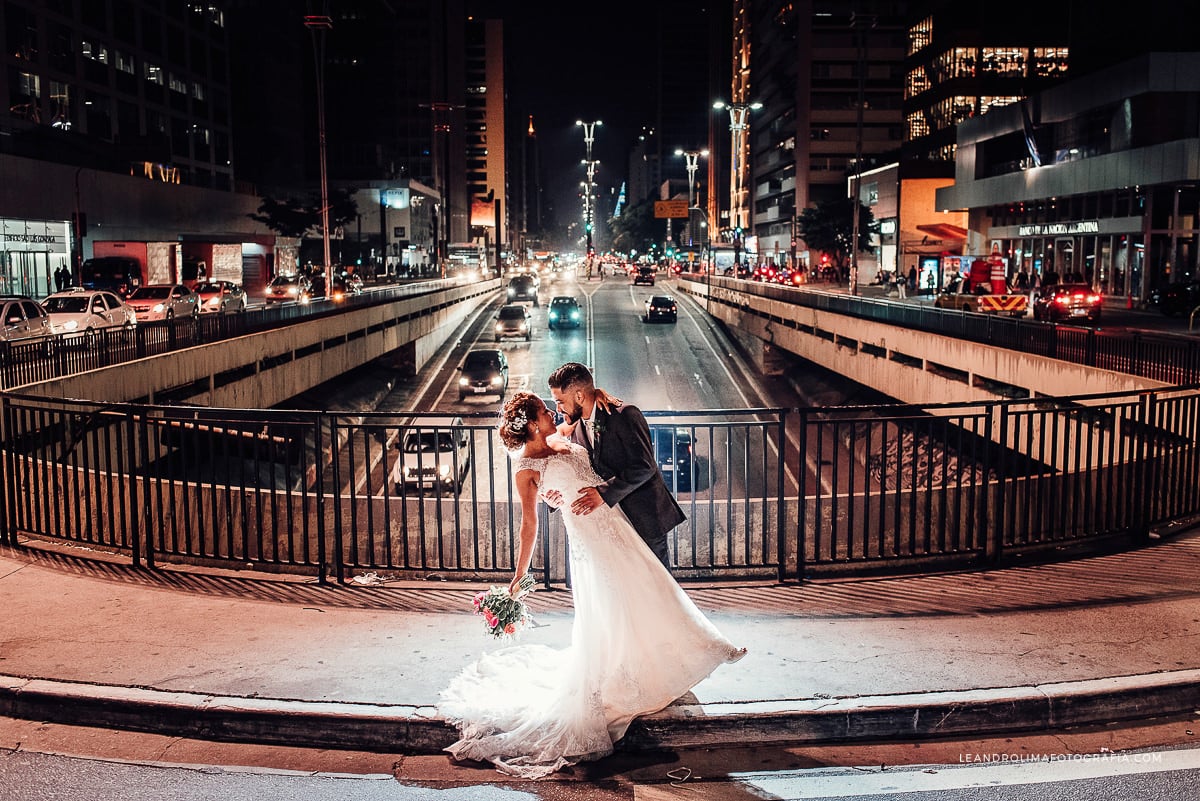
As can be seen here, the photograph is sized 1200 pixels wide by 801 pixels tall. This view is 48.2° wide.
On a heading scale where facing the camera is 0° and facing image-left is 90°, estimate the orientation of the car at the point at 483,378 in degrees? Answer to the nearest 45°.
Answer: approximately 0°

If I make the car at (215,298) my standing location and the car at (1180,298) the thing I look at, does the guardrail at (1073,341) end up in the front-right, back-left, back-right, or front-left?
front-right

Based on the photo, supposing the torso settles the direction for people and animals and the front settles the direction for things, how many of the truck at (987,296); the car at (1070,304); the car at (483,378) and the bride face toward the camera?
1

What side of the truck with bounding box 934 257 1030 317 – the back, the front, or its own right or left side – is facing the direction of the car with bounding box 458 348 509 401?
left

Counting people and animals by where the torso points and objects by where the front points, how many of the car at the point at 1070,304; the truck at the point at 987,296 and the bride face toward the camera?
0

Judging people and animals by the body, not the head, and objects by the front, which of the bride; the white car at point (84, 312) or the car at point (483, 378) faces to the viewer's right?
the bride

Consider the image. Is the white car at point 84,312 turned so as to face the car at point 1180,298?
no

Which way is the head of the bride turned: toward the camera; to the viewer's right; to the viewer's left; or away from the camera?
to the viewer's right

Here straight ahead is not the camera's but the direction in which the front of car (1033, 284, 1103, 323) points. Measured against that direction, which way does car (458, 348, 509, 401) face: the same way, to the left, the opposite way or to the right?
the opposite way

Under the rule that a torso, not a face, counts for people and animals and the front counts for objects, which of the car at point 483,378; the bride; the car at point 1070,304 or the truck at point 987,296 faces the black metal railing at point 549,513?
the car at point 483,378

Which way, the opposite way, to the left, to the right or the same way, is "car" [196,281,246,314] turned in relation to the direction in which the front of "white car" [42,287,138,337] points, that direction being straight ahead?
the same way

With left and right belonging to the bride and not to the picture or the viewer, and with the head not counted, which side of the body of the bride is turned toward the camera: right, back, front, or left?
right

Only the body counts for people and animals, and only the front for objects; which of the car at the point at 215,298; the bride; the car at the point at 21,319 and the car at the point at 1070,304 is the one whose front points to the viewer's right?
the bride

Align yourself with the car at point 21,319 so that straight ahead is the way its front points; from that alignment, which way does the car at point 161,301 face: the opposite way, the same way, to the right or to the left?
the same way

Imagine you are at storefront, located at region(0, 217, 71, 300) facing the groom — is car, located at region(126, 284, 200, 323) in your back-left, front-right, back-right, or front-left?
front-left

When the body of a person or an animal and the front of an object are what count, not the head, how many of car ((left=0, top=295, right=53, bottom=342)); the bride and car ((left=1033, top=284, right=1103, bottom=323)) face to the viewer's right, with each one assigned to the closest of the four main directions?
1

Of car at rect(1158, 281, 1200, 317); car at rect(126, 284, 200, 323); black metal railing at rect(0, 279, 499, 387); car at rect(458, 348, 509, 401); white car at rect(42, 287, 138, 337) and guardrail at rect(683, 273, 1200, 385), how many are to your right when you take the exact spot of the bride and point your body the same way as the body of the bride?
0

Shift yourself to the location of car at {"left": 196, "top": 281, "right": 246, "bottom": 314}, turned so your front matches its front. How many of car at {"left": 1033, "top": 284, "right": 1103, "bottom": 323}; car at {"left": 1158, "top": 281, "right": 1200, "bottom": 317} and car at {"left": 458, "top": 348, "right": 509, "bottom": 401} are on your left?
3

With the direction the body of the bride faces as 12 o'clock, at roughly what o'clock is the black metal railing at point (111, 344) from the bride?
The black metal railing is roughly at 8 o'clock from the bride.

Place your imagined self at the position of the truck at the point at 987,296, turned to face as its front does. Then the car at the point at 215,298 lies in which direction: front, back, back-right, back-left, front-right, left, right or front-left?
front-left
